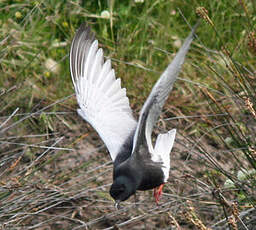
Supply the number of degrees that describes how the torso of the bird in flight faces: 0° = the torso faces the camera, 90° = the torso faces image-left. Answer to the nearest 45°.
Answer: approximately 45°
